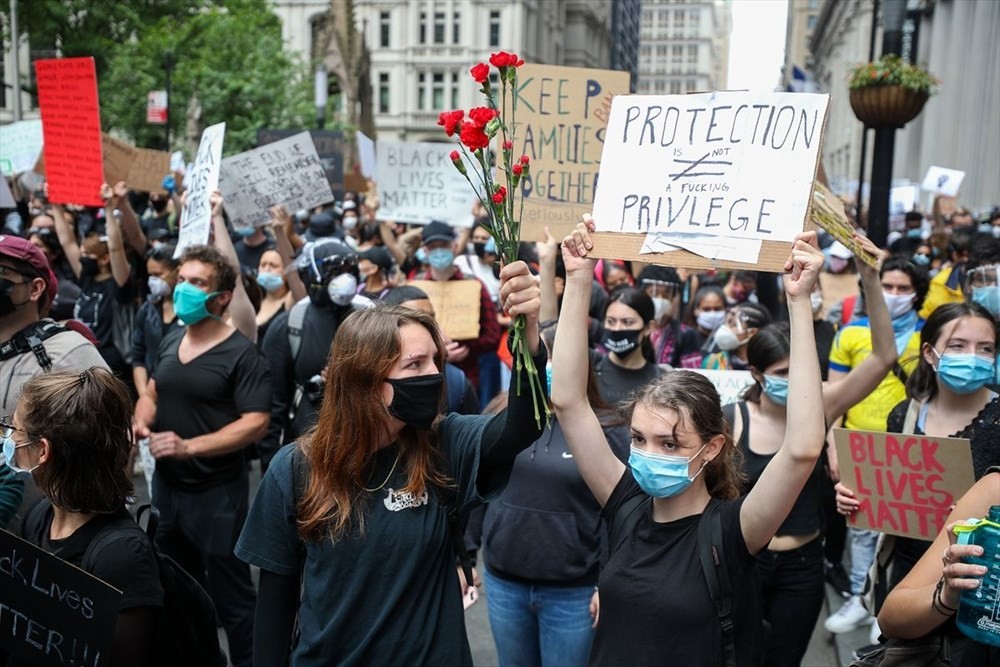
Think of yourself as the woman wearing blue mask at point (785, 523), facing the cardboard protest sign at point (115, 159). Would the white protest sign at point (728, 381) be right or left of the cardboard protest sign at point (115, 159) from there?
right

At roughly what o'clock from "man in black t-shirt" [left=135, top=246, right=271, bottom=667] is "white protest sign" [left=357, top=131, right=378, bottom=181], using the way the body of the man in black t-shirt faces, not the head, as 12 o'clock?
The white protest sign is roughly at 5 o'clock from the man in black t-shirt.

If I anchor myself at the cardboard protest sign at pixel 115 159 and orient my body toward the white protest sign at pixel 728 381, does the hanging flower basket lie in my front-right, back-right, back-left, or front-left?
front-left

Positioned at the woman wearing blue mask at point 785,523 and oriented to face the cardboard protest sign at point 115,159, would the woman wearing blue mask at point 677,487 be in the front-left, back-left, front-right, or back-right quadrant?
back-left

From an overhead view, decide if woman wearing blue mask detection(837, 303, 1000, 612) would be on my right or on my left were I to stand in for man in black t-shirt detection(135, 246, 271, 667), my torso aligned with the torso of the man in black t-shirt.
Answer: on my left

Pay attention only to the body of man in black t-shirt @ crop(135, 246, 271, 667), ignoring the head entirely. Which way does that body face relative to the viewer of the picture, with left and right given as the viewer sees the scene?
facing the viewer and to the left of the viewer

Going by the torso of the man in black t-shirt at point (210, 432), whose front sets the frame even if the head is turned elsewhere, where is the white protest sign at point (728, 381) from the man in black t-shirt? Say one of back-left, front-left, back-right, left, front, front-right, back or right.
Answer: back-left

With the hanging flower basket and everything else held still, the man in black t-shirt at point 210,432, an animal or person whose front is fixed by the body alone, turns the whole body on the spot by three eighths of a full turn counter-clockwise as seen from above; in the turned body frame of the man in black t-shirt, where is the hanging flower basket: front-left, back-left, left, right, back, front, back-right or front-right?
front-left

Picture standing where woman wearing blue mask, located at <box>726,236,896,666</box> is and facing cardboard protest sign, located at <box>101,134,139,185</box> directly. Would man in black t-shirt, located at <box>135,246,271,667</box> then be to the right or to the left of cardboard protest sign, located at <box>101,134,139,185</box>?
left

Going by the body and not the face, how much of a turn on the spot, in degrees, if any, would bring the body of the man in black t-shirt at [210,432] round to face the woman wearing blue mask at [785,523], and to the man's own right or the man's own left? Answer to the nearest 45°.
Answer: approximately 90° to the man's own left

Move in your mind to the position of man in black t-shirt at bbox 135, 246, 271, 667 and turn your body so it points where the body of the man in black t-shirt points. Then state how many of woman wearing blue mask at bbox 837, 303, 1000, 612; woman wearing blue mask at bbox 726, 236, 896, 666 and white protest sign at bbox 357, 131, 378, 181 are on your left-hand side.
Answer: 2

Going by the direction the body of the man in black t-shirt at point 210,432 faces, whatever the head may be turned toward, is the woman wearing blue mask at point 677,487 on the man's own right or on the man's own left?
on the man's own left
